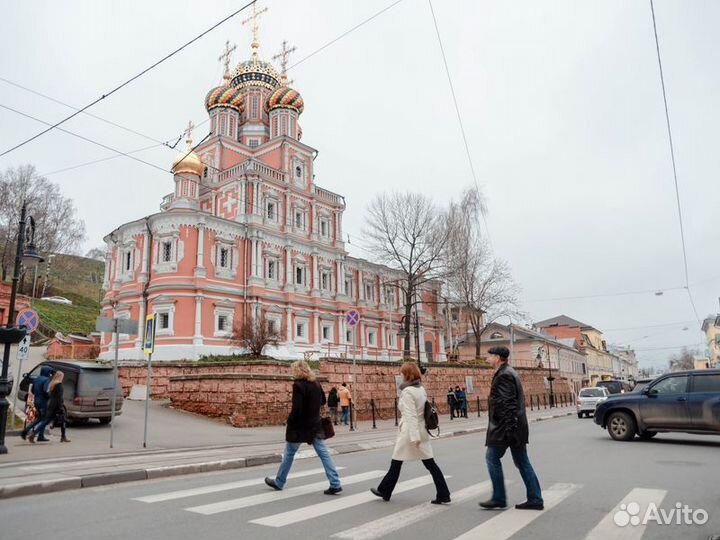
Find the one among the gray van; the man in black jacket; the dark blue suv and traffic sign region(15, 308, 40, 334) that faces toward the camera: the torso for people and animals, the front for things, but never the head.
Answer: the traffic sign

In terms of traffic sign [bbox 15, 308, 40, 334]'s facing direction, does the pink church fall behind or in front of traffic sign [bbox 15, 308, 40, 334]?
behind

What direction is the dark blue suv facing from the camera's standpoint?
to the viewer's left

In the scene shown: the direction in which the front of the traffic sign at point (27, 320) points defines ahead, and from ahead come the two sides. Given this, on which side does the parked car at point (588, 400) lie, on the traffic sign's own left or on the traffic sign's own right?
on the traffic sign's own left
